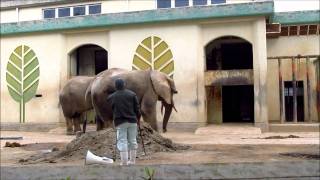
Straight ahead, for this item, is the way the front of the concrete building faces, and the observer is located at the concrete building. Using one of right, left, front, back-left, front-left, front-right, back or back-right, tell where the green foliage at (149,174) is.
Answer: front

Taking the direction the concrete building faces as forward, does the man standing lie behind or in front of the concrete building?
in front

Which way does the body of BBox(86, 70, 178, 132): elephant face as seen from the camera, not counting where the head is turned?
to the viewer's right

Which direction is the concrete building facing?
toward the camera

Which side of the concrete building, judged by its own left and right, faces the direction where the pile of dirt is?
front

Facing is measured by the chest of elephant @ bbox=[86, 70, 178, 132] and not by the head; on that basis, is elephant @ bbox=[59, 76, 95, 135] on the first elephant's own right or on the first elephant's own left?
on the first elephant's own left

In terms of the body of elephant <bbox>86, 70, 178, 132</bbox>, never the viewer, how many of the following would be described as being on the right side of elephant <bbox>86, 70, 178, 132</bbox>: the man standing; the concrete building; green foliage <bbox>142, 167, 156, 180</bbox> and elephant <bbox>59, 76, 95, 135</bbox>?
2

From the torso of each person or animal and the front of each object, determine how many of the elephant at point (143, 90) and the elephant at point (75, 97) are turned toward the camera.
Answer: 0

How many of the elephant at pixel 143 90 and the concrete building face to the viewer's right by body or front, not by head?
1

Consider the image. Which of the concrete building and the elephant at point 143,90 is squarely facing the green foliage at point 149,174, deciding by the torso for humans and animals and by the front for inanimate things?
the concrete building

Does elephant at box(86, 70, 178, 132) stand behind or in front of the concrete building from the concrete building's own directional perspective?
in front

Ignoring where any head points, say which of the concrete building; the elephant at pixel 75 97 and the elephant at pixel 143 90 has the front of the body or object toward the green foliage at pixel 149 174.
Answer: the concrete building

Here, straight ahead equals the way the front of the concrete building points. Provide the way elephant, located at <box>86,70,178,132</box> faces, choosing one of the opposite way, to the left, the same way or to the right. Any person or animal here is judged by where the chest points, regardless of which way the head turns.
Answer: to the left

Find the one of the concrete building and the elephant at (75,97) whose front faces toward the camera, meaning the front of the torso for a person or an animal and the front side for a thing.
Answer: the concrete building

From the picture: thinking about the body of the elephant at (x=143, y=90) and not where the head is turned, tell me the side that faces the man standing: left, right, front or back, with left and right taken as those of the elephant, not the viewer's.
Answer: right

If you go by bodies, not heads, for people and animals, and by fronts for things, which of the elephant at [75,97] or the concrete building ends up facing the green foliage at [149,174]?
the concrete building
